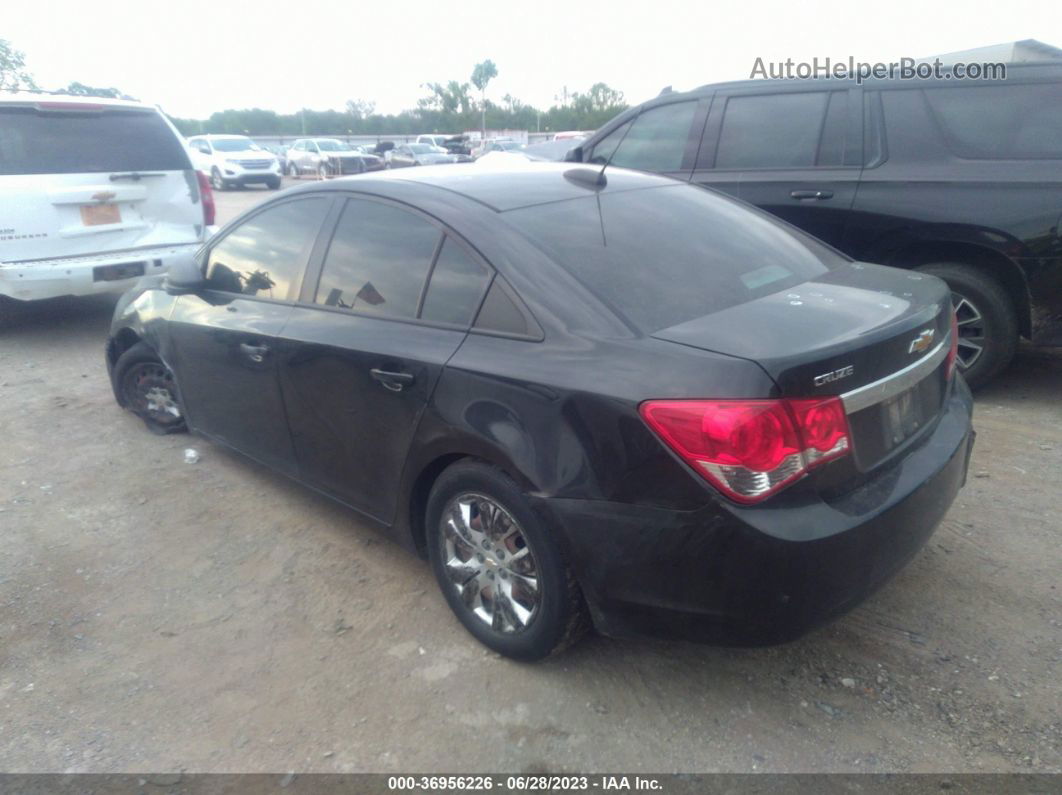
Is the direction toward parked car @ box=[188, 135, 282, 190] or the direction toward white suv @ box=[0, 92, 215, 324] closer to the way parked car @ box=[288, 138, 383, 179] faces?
the white suv

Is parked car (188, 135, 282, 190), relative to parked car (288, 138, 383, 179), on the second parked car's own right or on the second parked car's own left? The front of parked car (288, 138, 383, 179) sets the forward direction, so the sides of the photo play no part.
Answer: on the second parked car's own right

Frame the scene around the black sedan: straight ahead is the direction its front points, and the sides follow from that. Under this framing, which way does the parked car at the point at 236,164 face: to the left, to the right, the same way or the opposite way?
the opposite way

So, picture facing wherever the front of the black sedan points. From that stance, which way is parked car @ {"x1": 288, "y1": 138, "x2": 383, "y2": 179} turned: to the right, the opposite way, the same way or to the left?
the opposite way

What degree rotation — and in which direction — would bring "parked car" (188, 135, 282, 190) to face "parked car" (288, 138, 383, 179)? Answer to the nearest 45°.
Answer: approximately 90° to its left

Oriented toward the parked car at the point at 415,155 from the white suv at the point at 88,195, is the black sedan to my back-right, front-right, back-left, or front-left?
back-right

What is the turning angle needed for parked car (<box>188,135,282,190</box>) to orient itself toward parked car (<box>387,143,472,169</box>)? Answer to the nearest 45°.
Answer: approximately 90° to its left

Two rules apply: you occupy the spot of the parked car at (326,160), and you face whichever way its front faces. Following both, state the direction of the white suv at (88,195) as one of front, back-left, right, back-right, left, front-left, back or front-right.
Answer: front-right

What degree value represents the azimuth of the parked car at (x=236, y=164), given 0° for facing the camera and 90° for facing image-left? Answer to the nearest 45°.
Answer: approximately 315°

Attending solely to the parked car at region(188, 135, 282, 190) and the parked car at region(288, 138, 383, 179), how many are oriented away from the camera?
0

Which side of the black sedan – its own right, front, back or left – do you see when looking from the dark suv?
right

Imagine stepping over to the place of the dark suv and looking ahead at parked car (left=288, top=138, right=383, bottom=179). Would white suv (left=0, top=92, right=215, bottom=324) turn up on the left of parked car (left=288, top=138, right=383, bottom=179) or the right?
left
